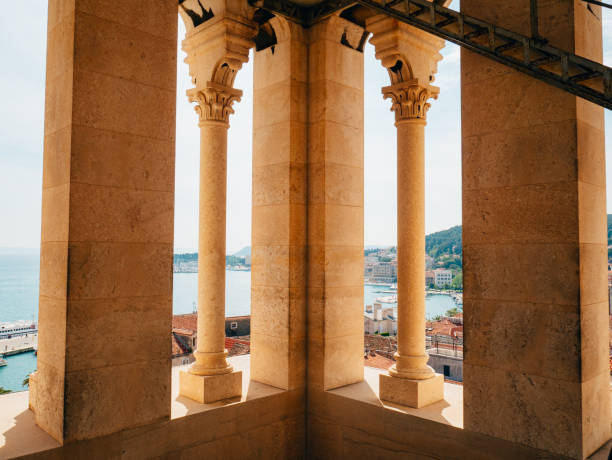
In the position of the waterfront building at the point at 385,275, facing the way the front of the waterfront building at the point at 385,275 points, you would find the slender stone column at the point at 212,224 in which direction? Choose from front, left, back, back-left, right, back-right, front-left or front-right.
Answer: front

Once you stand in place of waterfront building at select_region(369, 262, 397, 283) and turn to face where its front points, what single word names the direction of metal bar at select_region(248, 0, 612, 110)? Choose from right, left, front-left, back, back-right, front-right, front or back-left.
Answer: front

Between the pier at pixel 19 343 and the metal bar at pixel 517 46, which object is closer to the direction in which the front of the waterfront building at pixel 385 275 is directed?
the metal bar

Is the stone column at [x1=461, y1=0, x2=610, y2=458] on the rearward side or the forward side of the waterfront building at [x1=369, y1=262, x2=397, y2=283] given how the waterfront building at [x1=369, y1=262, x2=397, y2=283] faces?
on the forward side

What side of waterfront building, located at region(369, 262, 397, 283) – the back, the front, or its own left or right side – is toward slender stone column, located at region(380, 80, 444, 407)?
front

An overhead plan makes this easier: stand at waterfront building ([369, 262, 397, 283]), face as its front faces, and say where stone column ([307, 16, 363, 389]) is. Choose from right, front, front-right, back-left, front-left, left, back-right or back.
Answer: front

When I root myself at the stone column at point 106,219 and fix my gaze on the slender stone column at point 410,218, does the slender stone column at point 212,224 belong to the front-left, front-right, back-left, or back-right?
front-left

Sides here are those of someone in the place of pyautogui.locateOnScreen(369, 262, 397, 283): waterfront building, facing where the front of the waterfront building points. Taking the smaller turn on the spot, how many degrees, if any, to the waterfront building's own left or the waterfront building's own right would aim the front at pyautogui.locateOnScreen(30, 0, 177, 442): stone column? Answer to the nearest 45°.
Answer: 0° — it already faces it

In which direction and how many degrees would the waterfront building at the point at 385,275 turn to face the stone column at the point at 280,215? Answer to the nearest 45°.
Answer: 0° — it already faces it

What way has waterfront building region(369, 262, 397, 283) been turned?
toward the camera

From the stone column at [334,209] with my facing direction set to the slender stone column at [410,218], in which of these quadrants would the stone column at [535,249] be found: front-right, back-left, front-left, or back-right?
front-right
